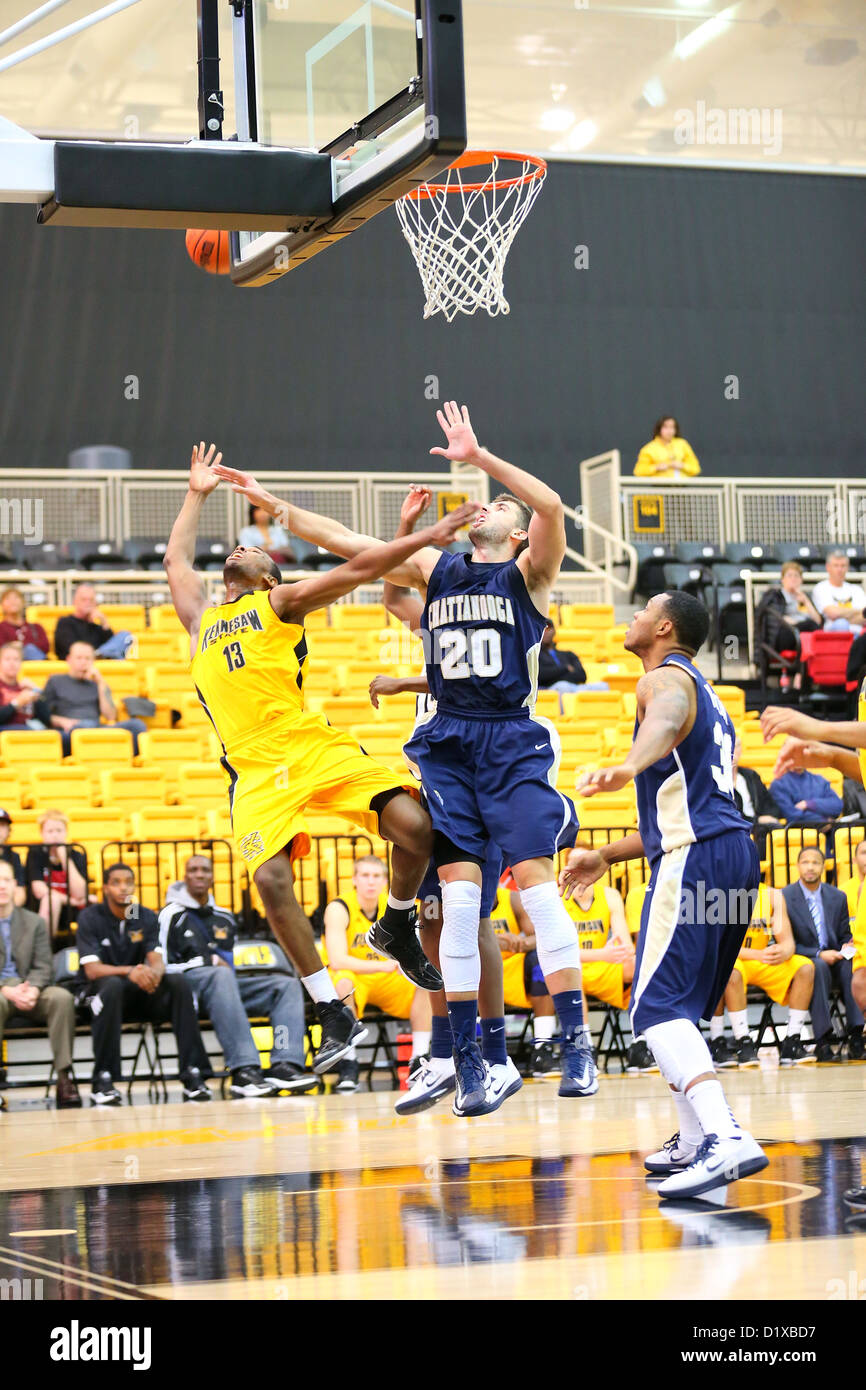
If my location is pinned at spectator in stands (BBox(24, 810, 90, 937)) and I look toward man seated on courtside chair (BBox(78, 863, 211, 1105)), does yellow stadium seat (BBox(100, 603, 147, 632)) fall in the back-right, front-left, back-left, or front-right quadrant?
back-left

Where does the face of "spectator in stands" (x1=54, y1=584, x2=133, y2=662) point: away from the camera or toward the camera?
toward the camera

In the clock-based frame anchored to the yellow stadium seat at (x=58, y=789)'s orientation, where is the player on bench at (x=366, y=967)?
The player on bench is roughly at 11 o'clock from the yellow stadium seat.

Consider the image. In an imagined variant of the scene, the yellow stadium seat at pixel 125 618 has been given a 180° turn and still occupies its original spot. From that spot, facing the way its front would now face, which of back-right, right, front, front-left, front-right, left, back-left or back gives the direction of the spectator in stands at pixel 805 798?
back-right

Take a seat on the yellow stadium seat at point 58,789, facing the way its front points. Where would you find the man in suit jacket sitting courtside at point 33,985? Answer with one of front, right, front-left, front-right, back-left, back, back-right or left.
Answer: front

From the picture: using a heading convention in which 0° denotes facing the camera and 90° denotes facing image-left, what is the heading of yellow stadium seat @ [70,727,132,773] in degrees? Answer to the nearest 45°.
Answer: approximately 0°

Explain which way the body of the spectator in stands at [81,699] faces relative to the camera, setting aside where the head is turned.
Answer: toward the camera

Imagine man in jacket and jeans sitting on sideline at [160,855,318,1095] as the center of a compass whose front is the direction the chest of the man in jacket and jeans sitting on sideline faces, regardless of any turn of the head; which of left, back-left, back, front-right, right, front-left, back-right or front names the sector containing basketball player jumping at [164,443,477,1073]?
front-right

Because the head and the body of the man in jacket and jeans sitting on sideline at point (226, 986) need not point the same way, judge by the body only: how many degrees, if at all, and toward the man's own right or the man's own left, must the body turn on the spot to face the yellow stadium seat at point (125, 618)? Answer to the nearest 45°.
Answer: approximately 135° to the man's own left

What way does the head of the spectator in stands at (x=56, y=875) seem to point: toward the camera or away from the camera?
toward the camera

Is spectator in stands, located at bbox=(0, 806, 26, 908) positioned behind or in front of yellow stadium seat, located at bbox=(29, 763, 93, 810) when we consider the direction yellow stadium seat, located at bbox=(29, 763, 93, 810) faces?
in front

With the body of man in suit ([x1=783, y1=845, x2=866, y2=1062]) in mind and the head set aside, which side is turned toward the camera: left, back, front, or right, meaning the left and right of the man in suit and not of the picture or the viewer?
front

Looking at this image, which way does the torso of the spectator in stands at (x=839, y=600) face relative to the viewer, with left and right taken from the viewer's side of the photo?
facing the viewer
